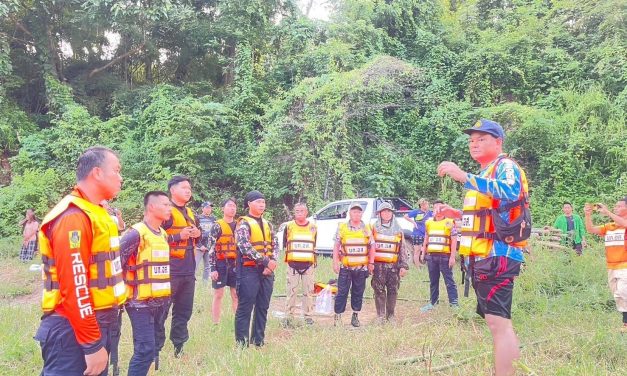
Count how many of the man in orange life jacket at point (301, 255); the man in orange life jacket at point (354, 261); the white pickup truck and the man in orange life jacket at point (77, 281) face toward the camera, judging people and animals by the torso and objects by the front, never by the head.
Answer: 2

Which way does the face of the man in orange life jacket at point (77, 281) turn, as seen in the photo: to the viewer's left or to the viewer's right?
to the viewer's right

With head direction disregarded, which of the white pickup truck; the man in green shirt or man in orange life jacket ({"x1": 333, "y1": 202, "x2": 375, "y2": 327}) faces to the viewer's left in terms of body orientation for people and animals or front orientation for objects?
the white pickup truck

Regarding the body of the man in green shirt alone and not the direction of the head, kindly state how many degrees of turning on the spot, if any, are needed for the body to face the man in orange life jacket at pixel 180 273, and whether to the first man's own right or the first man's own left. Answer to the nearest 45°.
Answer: approximately 45° to the first man's own right

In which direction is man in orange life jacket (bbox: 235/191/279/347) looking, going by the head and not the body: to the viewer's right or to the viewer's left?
to the viewer's right

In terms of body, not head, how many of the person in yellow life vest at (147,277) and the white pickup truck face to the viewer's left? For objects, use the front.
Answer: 1

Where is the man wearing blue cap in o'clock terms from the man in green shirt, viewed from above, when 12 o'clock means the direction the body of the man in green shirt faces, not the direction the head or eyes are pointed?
The man wearing blue cap is roughly at 12 o'clock from the man in green shirt.

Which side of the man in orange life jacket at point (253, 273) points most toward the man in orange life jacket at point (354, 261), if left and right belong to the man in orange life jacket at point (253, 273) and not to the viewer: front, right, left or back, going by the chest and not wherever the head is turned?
left

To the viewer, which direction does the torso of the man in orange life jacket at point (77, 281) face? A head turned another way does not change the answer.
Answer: to the viewer's right

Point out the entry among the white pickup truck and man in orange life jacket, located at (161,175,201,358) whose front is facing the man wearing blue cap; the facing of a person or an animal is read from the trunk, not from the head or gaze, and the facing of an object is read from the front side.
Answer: the man in orange life jacket

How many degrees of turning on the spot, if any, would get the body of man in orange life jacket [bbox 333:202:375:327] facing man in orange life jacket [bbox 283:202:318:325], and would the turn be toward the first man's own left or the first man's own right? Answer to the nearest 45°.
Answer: approximately 90° to the first man's own right
